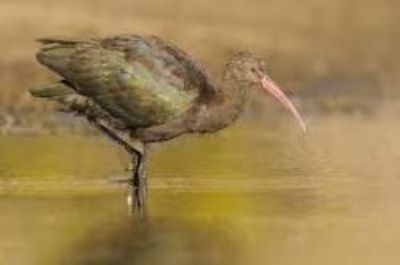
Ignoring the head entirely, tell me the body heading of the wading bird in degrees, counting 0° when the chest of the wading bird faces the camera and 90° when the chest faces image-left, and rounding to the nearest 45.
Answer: approximately 270°
